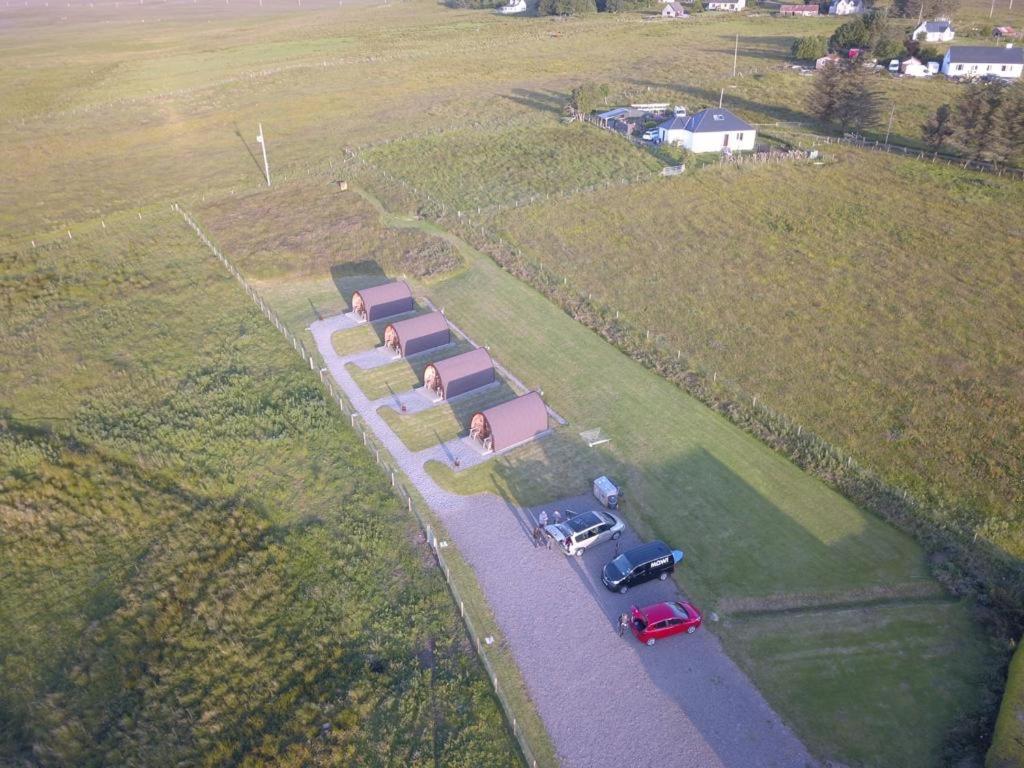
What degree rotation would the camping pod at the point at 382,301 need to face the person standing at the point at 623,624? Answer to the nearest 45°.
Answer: approximately 45° to its left

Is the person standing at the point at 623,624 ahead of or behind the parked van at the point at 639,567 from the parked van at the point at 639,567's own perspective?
ahead

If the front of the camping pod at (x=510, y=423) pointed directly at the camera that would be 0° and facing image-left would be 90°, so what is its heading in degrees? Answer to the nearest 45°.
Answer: approximately 45°

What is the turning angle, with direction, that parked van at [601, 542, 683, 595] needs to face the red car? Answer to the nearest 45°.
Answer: approximately 45° to its left

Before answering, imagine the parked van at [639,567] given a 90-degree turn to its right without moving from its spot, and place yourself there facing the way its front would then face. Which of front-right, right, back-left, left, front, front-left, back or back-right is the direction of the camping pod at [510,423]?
front

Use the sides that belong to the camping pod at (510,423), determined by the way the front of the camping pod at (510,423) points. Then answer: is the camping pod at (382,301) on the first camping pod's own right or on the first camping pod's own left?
on the first camping pod's own right

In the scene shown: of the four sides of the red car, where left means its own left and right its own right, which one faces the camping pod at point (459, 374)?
left

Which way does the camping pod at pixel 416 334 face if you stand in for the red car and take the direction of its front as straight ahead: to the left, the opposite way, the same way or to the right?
the opposite way

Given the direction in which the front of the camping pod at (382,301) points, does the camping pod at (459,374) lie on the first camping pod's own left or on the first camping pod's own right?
on the first camping pod's own left

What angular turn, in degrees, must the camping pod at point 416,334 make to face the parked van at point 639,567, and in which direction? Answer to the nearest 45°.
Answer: approximately 45° to its left
